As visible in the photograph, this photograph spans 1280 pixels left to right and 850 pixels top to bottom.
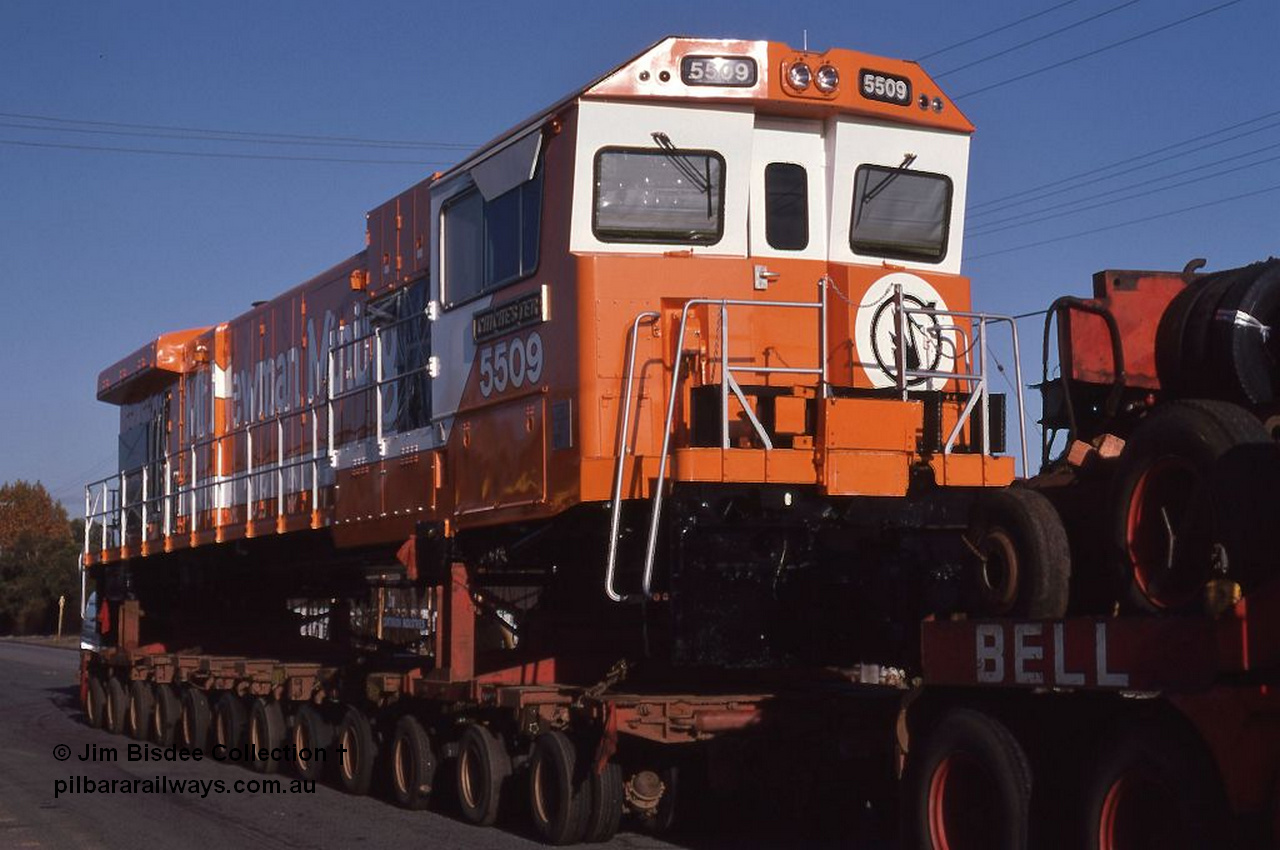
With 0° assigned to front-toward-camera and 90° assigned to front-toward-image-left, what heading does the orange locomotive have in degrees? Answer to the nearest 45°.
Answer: approximately 315°
